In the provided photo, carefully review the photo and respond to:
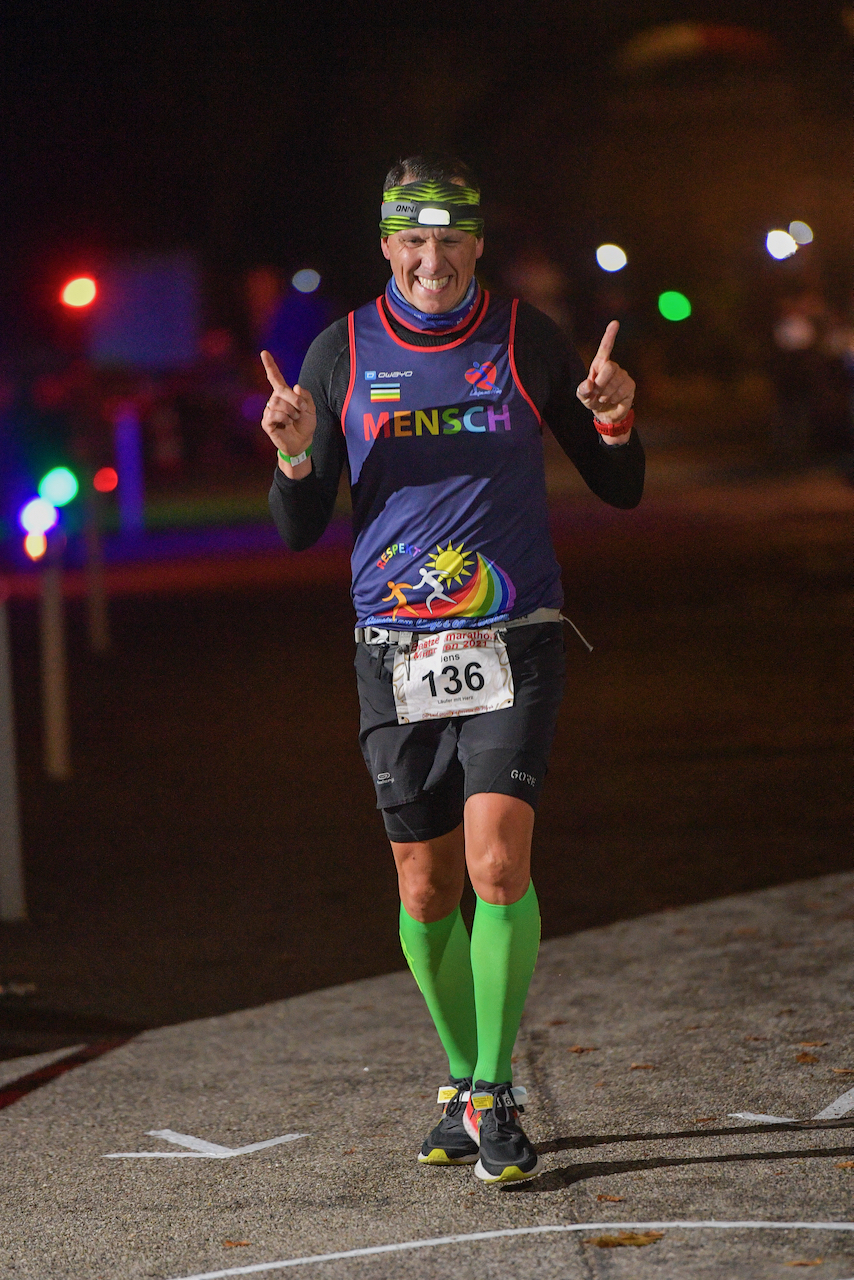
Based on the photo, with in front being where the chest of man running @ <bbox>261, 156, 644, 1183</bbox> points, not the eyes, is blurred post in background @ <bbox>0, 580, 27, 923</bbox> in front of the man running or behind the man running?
behind

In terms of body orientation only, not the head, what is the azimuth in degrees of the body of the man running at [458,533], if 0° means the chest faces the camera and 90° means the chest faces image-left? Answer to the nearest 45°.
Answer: approximately 0°
